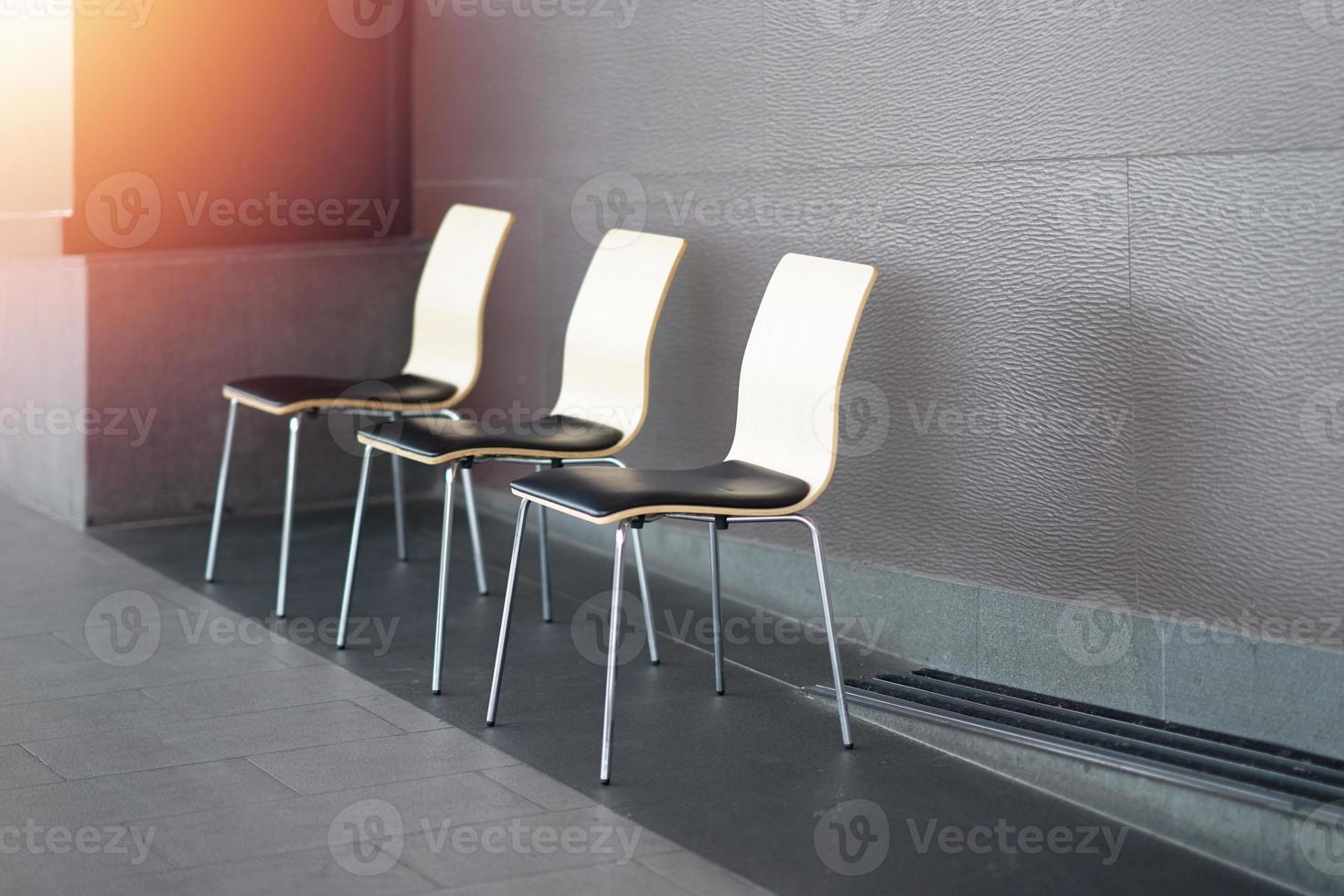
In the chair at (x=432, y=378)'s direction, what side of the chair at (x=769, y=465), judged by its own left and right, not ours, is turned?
right
